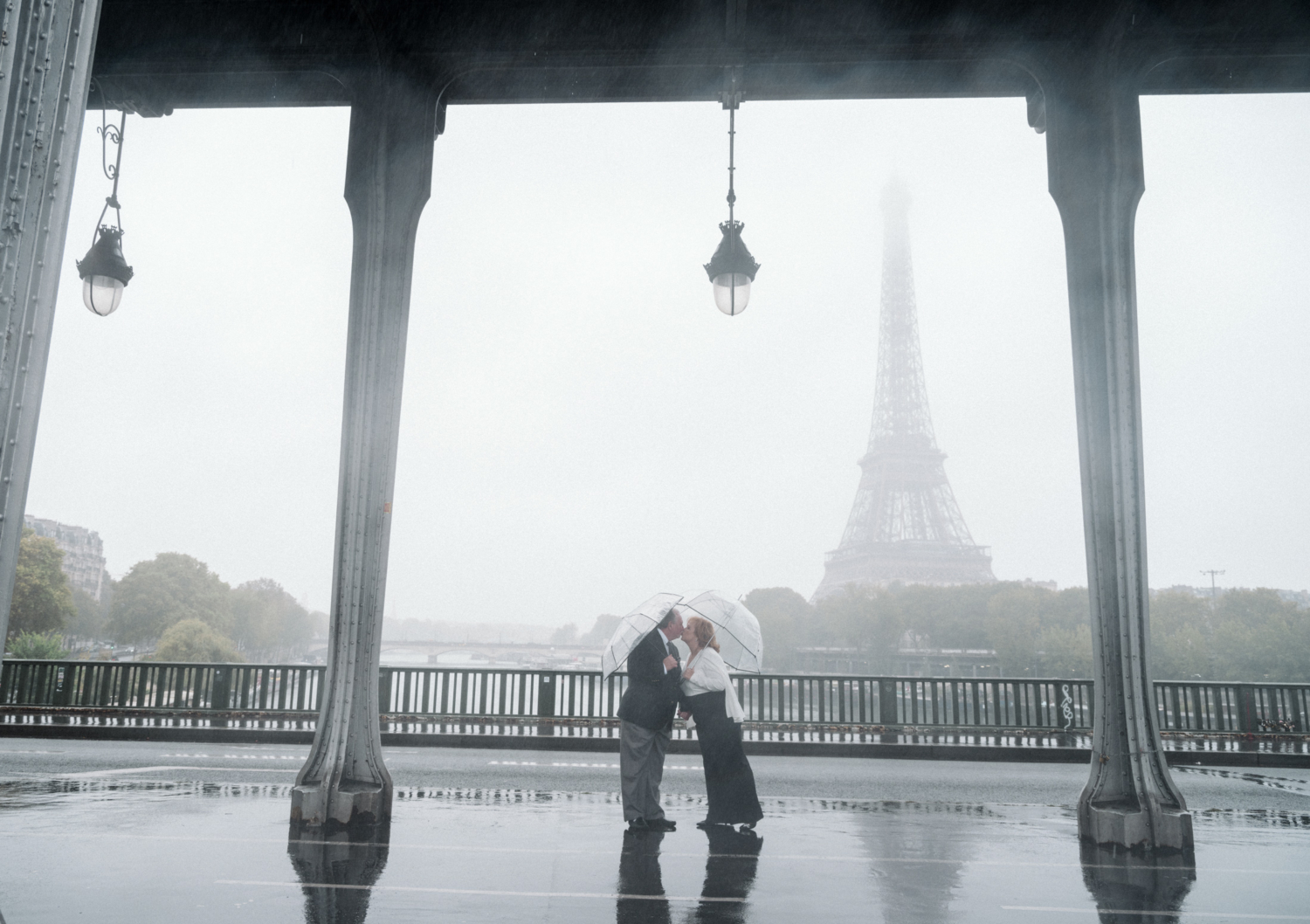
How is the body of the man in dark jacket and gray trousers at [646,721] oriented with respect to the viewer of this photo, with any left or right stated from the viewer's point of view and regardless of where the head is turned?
facing to the right of the viewer

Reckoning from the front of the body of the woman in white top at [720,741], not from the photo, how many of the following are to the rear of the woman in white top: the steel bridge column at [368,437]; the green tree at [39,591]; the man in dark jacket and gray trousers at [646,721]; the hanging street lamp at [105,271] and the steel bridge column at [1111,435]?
1

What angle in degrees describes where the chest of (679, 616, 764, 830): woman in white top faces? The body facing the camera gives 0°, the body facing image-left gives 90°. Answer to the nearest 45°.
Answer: approximately 90°

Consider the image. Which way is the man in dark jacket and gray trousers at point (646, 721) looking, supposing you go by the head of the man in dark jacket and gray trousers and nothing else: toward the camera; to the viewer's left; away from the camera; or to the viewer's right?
to the viewer's right

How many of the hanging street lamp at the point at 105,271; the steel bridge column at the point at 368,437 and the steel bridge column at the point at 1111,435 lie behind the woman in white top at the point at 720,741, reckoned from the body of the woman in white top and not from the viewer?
1

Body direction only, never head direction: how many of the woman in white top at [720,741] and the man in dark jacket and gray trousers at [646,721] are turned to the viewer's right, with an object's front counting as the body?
1

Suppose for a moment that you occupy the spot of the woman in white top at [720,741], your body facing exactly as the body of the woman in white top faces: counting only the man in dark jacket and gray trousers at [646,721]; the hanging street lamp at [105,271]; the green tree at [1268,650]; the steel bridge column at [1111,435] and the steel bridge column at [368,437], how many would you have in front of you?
3

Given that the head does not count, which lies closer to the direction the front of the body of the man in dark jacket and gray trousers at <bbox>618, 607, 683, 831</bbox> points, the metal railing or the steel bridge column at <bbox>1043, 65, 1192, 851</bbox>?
the steel bridge column

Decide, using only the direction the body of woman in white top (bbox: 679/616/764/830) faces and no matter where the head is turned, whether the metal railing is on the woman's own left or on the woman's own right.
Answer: on the woman's own right

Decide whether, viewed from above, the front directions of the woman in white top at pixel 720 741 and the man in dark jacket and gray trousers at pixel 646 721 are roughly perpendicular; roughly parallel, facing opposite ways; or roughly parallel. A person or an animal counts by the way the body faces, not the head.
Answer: roughly parallel, facing opposite ways

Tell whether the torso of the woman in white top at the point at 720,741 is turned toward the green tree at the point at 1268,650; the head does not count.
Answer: no

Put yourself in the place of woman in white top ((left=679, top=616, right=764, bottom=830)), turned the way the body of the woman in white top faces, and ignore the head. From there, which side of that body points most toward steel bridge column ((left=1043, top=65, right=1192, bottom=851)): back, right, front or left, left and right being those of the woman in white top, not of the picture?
back

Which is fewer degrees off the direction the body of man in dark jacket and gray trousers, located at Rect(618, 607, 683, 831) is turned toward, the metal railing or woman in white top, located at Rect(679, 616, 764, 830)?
the woman in white top

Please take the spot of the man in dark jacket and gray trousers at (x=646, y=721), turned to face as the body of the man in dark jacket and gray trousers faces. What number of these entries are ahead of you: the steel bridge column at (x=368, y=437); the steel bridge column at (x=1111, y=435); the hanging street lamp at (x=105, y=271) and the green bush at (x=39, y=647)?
1

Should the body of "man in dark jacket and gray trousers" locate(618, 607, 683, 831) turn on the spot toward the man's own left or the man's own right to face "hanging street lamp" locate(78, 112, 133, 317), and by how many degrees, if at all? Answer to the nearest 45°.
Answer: approximately 180°
